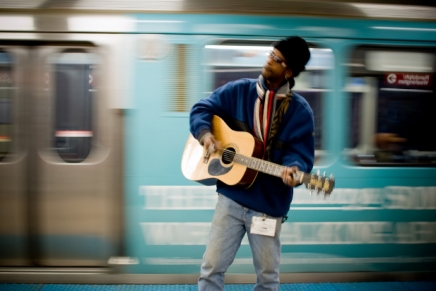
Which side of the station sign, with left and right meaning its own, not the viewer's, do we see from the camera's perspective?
front
